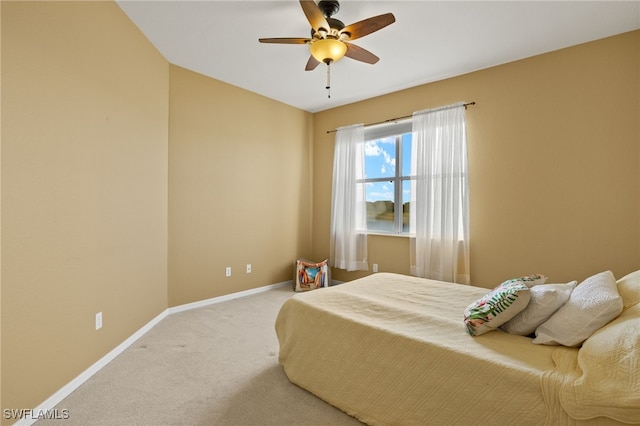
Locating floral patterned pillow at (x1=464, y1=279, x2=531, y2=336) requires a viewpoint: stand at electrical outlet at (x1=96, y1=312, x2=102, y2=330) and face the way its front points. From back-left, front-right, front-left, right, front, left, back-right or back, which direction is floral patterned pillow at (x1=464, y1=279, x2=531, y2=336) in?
front

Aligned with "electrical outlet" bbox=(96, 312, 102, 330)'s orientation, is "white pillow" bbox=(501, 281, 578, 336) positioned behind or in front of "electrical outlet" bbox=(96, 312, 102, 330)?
in front

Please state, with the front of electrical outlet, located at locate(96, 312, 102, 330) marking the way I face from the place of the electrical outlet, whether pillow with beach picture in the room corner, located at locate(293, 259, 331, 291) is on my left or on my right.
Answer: on my left

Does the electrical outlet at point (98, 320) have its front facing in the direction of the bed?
yes

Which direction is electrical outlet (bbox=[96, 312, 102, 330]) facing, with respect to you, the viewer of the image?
facing the viewer and to the right of the viewer

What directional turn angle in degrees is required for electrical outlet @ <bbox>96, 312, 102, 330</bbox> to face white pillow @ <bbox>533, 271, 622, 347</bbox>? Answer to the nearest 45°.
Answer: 0° — it already faces it

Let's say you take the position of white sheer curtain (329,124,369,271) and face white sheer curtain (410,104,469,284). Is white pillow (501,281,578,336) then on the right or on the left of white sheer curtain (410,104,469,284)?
right

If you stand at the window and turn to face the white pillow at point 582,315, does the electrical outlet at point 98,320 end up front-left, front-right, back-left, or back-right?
front-right

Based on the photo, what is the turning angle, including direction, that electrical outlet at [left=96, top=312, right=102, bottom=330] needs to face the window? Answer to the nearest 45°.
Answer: approximately 45° to its left
